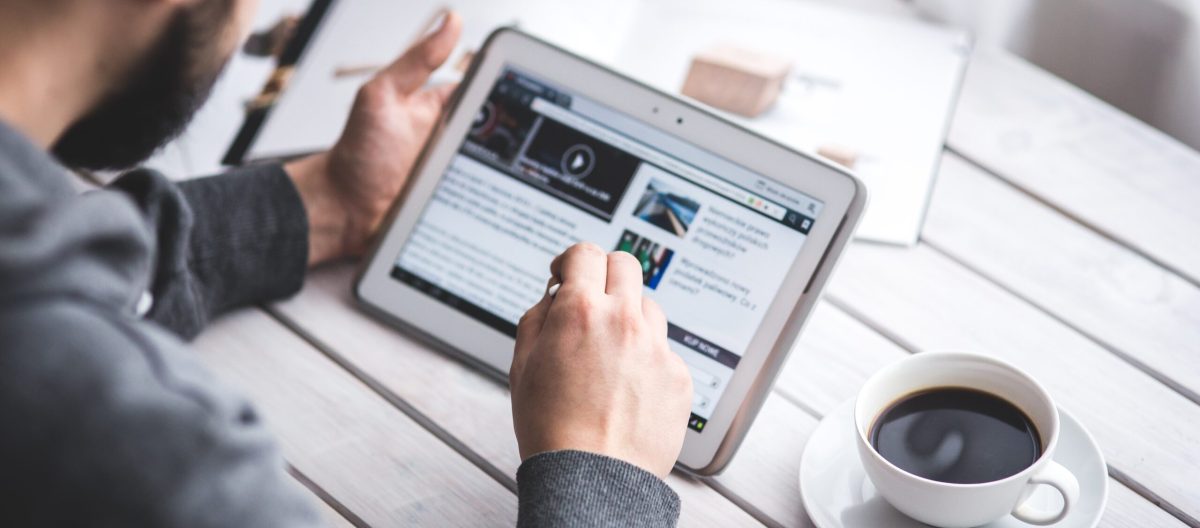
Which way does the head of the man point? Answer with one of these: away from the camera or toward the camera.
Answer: away from the camera

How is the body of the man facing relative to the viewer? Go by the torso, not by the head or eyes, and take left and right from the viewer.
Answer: facing away from the viewer and to the right of the viewer
